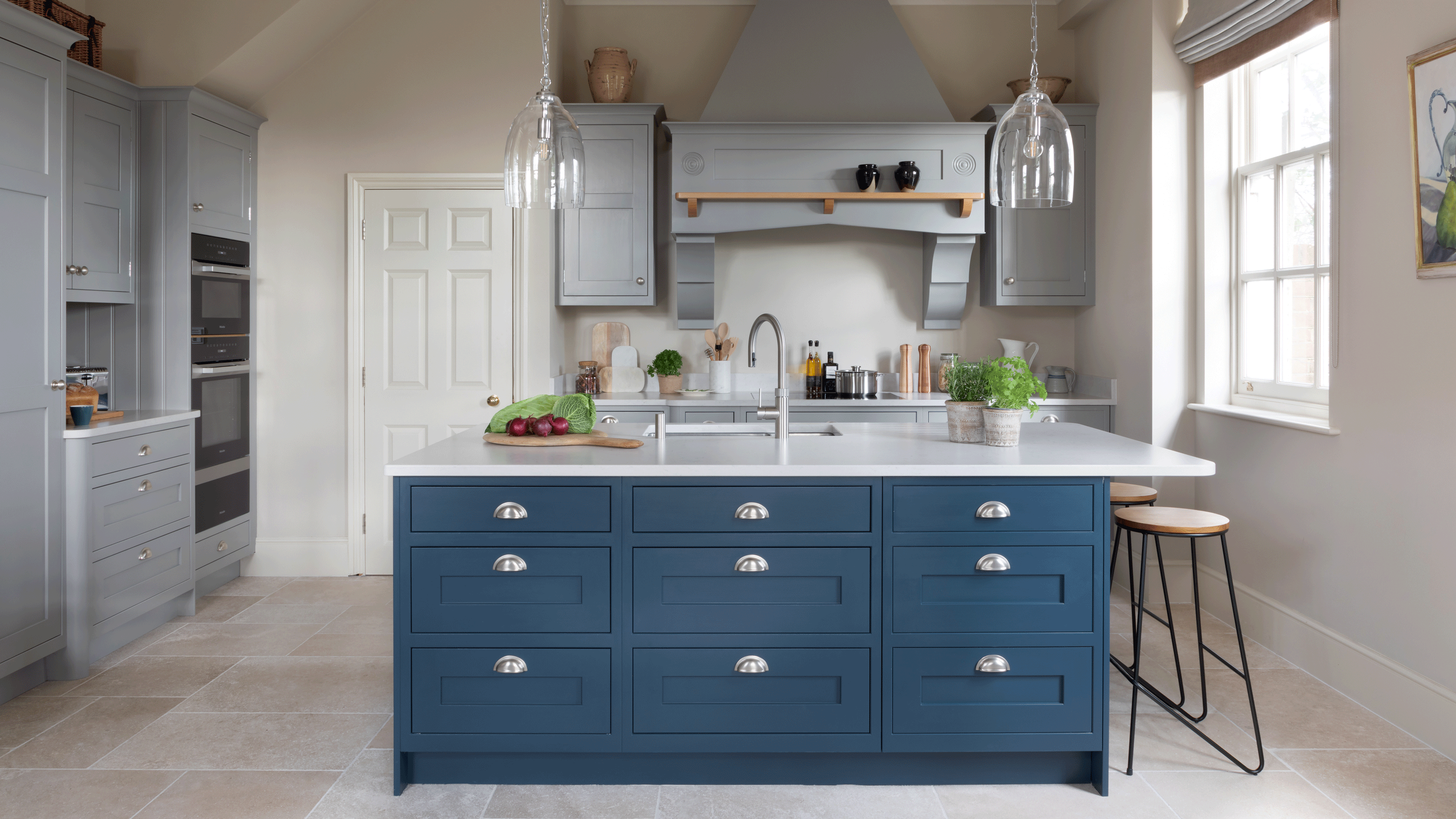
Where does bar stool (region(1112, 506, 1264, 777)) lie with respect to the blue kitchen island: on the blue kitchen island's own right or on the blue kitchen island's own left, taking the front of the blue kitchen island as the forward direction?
on the blue kitchen island's own left

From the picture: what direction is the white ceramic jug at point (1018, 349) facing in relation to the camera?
to the viewer's left

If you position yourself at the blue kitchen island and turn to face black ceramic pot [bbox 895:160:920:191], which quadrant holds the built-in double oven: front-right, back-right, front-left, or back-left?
front-left

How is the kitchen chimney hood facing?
toward the camera

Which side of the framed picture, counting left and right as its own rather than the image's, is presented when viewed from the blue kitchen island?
front

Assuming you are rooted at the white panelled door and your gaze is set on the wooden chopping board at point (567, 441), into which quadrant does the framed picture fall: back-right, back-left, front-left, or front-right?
front-left

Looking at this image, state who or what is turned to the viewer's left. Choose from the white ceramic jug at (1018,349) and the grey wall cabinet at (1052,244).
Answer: the white ceramic jug

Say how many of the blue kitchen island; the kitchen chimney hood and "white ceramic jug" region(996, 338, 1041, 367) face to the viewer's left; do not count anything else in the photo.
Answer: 1

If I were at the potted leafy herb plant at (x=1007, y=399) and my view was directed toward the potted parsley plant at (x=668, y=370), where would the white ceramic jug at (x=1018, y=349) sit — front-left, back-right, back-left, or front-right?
front-right

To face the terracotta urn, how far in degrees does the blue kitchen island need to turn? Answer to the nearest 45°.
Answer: approximately 180°

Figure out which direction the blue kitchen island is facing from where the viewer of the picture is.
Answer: facing the viewer

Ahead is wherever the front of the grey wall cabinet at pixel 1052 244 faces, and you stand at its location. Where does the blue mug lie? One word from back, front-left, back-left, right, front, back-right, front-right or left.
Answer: front-right

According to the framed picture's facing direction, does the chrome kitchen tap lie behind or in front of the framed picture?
in front
